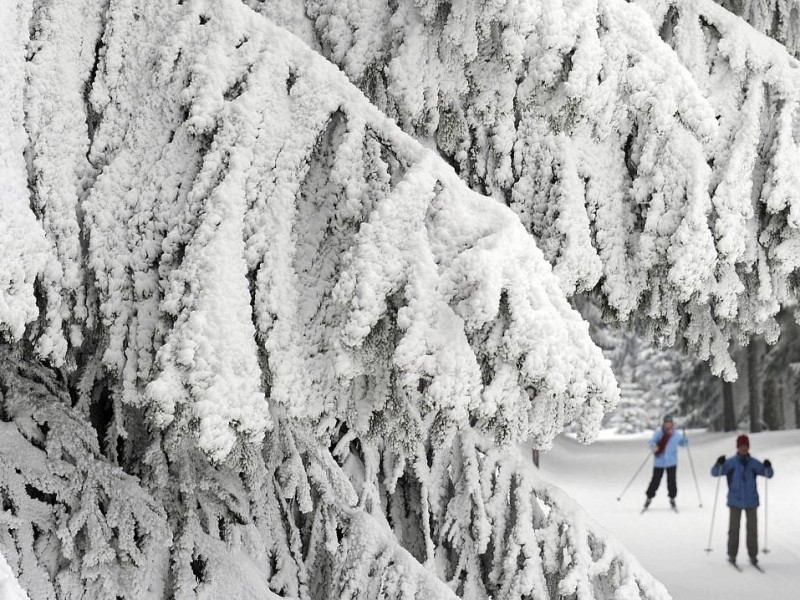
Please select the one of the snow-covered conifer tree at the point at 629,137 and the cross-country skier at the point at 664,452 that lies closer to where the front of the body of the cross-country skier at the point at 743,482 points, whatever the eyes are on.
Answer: the snow-covered conifer tree

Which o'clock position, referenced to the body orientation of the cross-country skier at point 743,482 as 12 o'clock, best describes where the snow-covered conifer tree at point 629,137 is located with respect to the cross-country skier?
The snow-covered conifer tree is roughly at 12 o'clock from the cross-country skier.

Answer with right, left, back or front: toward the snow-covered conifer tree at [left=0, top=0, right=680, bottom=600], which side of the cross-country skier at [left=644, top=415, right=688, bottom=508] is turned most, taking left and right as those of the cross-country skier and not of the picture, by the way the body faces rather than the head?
front

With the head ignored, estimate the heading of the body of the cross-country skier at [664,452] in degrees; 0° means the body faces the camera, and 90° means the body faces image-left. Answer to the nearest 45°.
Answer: approximately 0°

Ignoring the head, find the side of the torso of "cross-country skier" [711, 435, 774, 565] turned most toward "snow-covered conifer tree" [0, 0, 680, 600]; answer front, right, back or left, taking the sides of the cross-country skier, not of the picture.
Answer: front

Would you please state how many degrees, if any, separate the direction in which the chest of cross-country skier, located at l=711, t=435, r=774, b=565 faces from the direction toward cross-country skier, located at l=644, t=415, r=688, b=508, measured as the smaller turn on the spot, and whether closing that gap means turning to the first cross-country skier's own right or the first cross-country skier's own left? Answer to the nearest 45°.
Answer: approximately 180°

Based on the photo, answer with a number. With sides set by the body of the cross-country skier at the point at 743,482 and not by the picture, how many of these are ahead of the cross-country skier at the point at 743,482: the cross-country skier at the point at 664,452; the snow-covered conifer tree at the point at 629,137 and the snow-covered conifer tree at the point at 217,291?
2

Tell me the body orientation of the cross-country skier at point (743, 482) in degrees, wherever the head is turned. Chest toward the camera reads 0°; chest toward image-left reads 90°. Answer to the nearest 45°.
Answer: approximately 0°

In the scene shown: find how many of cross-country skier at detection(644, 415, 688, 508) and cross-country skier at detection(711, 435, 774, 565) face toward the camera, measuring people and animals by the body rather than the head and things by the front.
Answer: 2
